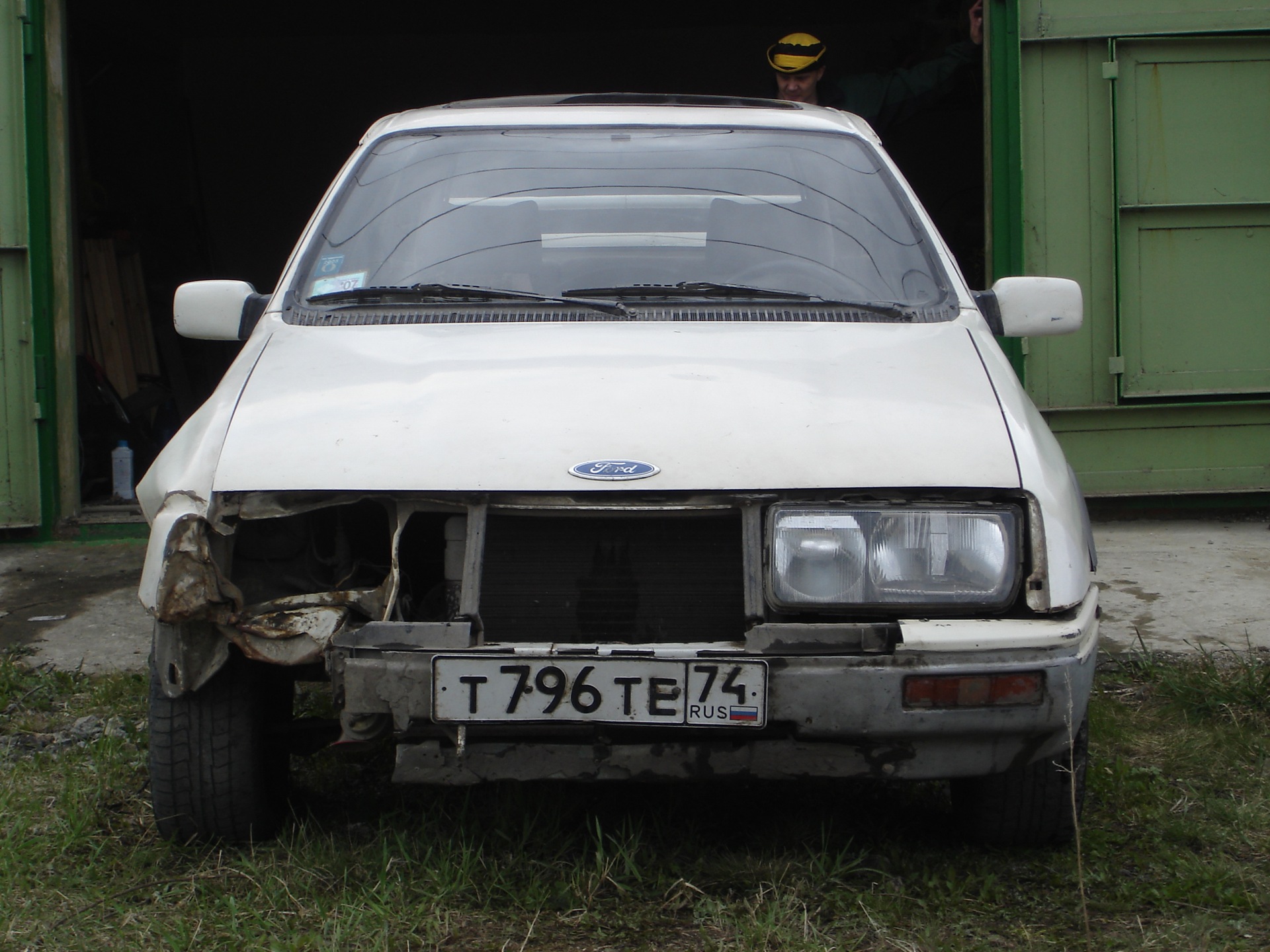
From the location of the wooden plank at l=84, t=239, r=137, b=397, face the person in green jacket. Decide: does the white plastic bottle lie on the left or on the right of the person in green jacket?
right

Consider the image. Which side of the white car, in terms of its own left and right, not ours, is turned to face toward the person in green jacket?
back

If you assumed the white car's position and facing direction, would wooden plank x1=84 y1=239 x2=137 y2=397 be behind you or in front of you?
behind

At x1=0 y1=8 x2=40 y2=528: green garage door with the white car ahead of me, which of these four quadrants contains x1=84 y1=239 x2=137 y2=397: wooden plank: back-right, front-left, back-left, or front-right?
back-left

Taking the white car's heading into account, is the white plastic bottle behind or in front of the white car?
behind

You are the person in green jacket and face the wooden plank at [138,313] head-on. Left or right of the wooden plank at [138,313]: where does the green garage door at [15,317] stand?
left

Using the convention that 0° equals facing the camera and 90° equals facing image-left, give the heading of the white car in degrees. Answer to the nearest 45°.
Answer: approximately 0°

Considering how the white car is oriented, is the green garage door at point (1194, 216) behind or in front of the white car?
behind

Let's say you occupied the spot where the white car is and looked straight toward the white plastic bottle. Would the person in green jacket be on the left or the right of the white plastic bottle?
right
